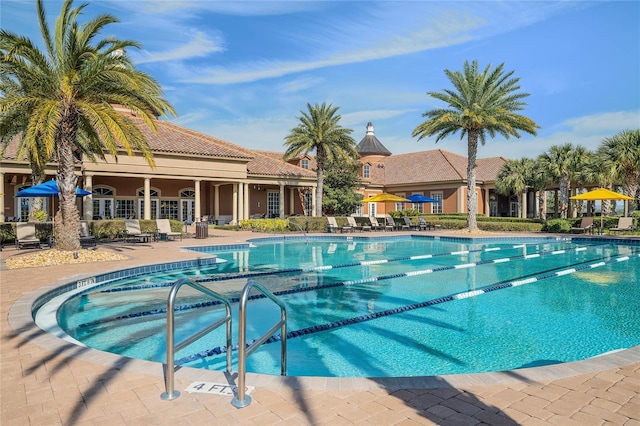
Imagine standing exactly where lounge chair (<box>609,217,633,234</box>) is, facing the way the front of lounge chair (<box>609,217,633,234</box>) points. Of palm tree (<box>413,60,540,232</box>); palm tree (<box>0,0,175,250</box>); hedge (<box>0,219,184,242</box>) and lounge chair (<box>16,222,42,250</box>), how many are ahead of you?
4

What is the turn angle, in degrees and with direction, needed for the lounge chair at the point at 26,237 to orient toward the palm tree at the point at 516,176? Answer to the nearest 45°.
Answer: approximately 45° to its left

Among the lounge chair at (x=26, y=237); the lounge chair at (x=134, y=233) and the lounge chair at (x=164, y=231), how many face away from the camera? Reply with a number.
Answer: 0

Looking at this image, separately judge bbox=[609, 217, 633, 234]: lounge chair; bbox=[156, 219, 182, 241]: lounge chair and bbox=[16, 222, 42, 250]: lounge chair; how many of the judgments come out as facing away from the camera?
0

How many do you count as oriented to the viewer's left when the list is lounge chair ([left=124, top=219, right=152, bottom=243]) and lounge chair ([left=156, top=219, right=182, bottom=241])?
0

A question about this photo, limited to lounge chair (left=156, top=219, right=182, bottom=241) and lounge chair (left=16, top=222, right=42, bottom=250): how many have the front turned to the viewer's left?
0

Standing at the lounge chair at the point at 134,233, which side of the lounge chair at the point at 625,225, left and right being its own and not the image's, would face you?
front

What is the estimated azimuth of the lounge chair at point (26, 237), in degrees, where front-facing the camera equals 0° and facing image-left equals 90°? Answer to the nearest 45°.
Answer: approximately 315°

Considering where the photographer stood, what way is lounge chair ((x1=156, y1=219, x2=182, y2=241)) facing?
facing the viewer and to the right of the viewer

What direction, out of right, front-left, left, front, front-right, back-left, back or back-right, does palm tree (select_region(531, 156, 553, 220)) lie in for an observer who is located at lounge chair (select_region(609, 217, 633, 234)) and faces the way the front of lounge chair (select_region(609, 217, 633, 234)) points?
right

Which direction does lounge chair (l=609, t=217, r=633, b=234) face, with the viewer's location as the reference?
facing the viewer and to the left of the viewer

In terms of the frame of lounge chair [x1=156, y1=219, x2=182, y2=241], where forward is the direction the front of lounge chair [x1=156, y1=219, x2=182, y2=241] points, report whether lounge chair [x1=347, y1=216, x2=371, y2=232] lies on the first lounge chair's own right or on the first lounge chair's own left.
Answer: on the first lounge chair's own left

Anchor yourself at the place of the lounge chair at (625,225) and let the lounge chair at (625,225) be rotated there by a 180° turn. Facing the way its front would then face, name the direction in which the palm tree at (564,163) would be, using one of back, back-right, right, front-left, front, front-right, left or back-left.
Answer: left
